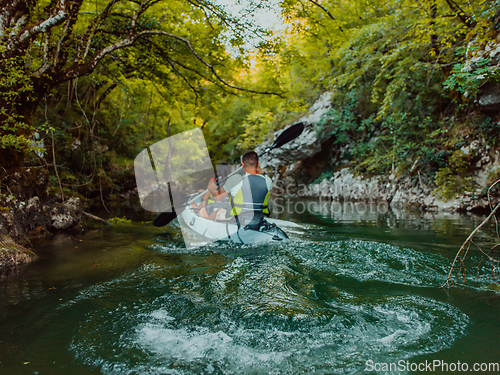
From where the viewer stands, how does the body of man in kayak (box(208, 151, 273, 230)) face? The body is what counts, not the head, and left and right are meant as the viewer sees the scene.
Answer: facing away from the viewer and to the left of the viewer

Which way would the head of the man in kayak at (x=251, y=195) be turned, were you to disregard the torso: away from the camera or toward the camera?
away from the camera

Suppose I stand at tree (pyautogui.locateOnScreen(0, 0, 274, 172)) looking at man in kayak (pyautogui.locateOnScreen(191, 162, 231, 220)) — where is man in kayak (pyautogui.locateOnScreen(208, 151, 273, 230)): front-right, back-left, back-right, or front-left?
front-right
